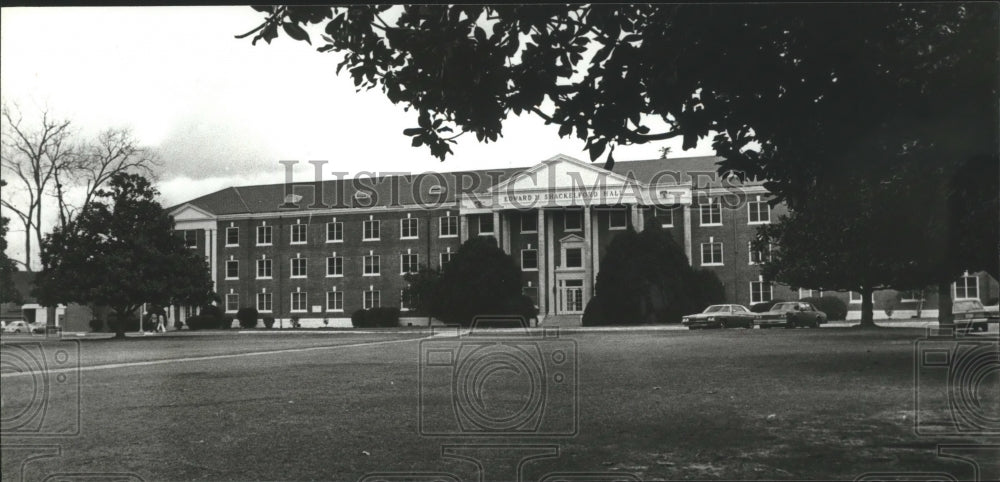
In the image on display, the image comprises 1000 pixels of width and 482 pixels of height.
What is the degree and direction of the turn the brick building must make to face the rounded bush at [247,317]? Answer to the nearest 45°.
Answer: approximately 90° to its right

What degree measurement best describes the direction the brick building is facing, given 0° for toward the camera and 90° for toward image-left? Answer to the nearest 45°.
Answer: approximately 0°

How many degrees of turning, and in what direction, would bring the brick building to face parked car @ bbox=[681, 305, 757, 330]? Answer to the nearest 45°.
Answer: approximately 90° to its left

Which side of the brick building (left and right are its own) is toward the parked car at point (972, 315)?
left

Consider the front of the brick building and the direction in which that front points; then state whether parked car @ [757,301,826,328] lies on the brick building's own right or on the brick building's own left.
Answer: on the brick building's own left

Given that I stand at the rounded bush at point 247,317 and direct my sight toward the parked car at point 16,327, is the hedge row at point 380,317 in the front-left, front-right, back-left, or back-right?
back-left

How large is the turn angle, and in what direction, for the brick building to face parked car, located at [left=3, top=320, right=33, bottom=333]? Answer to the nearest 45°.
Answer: approximately 90° to its right
